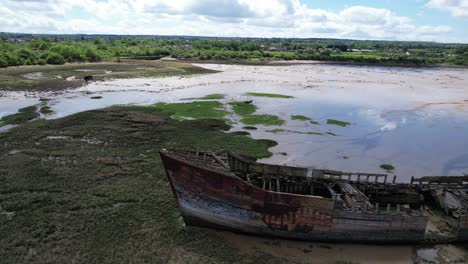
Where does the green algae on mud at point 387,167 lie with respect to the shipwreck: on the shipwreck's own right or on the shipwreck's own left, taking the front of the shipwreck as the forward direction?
on the shipwreck's own right

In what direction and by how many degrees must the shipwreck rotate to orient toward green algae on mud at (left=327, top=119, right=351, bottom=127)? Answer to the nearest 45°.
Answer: approximately 90° to its right

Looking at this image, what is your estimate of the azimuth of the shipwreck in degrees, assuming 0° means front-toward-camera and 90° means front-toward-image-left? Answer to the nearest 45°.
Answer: approximately 90°
